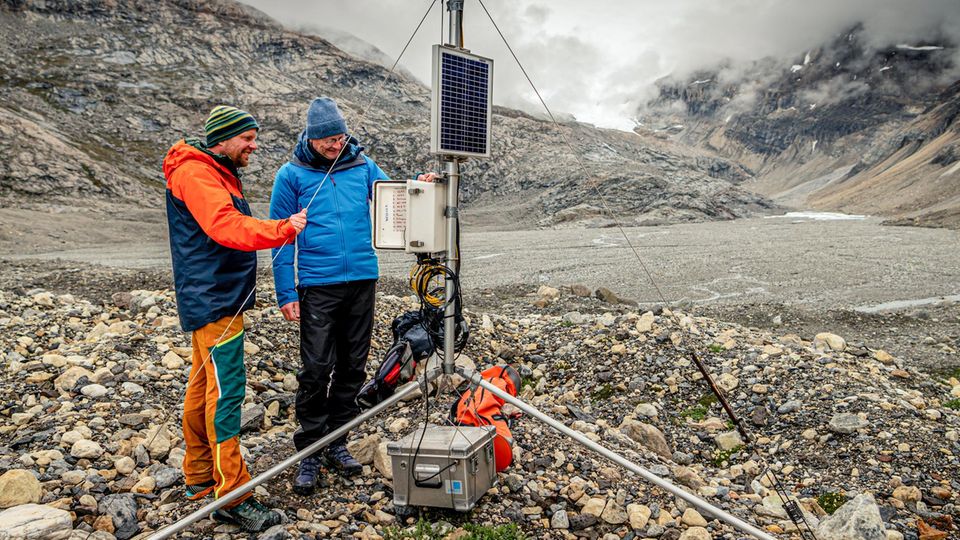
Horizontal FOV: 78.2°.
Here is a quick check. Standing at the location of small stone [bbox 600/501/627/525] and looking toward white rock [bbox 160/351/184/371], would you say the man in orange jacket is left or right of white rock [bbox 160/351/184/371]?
left

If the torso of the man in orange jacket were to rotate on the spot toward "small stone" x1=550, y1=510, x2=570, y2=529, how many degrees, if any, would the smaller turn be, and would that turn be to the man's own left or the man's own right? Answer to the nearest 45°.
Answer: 0° — they already face it

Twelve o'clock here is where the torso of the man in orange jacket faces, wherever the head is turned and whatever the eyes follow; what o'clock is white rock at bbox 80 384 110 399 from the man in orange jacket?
The white rock is roughly at 8 o'clock from the man in orange jacket.

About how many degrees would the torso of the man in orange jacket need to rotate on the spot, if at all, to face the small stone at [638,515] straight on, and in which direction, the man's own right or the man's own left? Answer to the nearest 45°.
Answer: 0° — they already face it

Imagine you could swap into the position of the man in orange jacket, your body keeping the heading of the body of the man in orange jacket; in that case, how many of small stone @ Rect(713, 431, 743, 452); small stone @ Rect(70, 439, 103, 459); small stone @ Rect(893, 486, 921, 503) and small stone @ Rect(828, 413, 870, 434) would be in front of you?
3

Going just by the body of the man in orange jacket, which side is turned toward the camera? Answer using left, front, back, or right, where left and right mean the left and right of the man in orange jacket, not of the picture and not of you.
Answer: right

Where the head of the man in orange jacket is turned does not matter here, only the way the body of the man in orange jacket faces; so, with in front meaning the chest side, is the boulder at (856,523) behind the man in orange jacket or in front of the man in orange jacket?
in front

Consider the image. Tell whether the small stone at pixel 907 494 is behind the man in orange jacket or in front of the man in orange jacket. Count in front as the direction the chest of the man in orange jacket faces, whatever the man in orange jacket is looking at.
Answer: in front

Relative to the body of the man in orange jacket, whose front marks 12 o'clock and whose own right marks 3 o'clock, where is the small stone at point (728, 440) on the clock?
The small stone is roughly at 12 o'clock from the man in orange jacket.

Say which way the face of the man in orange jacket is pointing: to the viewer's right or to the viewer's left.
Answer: to the viewer's right

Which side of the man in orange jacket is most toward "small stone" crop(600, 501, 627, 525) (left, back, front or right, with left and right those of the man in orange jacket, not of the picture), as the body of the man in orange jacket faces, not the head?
front

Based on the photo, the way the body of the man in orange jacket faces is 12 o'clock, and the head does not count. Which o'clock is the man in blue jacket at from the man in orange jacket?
The man in blue jacket is roughly at 11 o'clock from the man in orange jacket.

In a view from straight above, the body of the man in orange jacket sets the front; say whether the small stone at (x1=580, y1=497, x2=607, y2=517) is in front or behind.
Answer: in front
